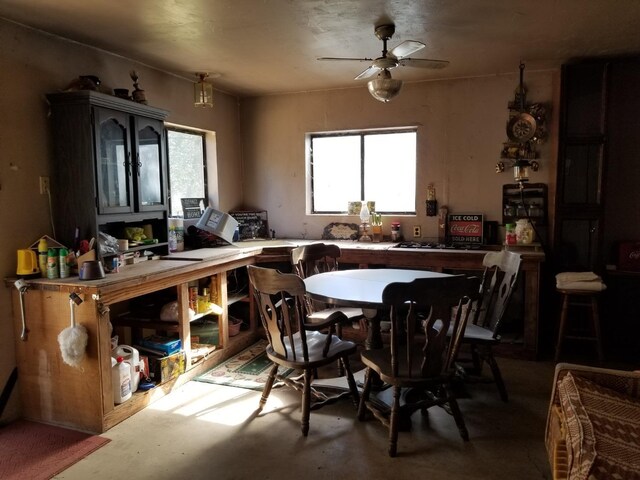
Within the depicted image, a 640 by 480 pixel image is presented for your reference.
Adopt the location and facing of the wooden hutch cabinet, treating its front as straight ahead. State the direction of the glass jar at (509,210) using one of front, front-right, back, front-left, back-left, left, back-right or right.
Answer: front-left

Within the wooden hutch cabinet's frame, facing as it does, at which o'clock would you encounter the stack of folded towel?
The stack of folded towel is roughly at 11 o'clock from the wooden hutch cabinet.

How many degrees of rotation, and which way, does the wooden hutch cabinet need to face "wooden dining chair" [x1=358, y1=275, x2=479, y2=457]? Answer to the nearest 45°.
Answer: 0° — it already faces it

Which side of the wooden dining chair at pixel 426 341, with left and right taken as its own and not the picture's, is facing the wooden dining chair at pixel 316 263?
front

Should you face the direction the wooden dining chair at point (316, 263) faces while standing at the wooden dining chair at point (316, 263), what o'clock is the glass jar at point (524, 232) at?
The glass jar is roughly at 10 o'clock from the wooden dining chair.

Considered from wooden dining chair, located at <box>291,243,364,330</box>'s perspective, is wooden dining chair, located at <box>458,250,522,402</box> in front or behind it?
in front

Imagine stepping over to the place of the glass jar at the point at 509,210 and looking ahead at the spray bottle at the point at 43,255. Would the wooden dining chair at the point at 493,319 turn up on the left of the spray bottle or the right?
left

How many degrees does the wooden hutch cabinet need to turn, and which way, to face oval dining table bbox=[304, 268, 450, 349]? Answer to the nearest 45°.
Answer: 0° — it already faces it

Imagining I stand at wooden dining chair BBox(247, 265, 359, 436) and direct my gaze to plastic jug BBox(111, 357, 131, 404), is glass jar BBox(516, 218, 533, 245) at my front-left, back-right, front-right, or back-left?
back-right

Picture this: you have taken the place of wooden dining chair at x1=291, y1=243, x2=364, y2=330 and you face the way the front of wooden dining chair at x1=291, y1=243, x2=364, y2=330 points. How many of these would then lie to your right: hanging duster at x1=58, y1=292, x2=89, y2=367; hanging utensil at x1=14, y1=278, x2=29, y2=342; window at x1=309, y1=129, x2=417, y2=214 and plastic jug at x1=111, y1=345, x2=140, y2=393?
3

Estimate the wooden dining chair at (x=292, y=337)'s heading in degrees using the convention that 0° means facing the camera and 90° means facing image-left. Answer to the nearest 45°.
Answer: approximately 225°

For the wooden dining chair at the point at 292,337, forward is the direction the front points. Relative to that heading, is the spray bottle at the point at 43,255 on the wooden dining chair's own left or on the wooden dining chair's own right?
on the wooden dining chair's own left

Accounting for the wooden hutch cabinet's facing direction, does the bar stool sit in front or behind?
in front

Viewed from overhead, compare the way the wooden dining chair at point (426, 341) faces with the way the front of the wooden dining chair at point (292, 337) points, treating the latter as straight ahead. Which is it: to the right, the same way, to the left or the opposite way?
to the left

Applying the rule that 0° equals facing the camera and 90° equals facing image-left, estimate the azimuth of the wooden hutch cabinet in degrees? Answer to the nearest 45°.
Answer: approximately 315°

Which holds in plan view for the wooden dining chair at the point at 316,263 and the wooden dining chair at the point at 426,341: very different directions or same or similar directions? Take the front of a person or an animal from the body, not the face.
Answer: very different directions

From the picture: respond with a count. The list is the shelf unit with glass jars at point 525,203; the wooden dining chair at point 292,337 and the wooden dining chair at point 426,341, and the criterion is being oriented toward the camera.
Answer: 1

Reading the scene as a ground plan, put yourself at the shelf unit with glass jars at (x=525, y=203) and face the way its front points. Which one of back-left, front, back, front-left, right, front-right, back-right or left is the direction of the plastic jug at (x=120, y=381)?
front-right
